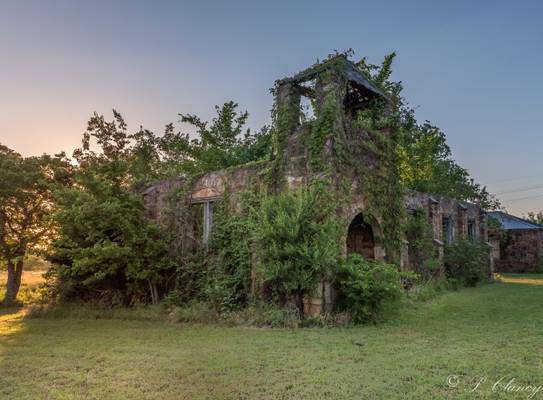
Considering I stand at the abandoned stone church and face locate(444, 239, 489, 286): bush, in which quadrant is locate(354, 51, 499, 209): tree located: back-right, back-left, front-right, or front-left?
front-left

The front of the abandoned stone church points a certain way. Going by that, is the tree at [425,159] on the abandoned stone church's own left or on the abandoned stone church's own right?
on the abandoned stone church's own left

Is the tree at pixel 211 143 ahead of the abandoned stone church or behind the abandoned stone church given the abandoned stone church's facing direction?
behind

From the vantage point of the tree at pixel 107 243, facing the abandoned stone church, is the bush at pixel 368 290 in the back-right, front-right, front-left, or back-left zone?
front-right

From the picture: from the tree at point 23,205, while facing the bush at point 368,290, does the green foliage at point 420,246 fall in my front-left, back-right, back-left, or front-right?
front-left

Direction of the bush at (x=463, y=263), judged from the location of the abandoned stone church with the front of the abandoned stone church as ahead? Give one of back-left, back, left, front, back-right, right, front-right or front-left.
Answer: left

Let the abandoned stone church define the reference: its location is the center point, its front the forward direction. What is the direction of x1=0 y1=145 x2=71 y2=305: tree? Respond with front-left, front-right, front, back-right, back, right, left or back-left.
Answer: back-right

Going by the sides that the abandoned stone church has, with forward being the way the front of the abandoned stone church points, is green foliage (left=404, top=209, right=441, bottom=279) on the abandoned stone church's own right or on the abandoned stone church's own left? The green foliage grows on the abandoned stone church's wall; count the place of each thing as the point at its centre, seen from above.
on the abandoned stone church's own left

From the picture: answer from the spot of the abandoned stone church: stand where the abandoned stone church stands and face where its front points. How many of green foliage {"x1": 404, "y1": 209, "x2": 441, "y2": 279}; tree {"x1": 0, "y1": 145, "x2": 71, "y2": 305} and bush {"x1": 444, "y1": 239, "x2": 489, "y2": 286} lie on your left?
2

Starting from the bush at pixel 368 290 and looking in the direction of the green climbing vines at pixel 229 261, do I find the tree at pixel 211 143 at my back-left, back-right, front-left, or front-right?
front-right

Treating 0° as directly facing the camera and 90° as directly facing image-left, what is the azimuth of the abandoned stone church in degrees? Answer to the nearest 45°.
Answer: approximately 315°
